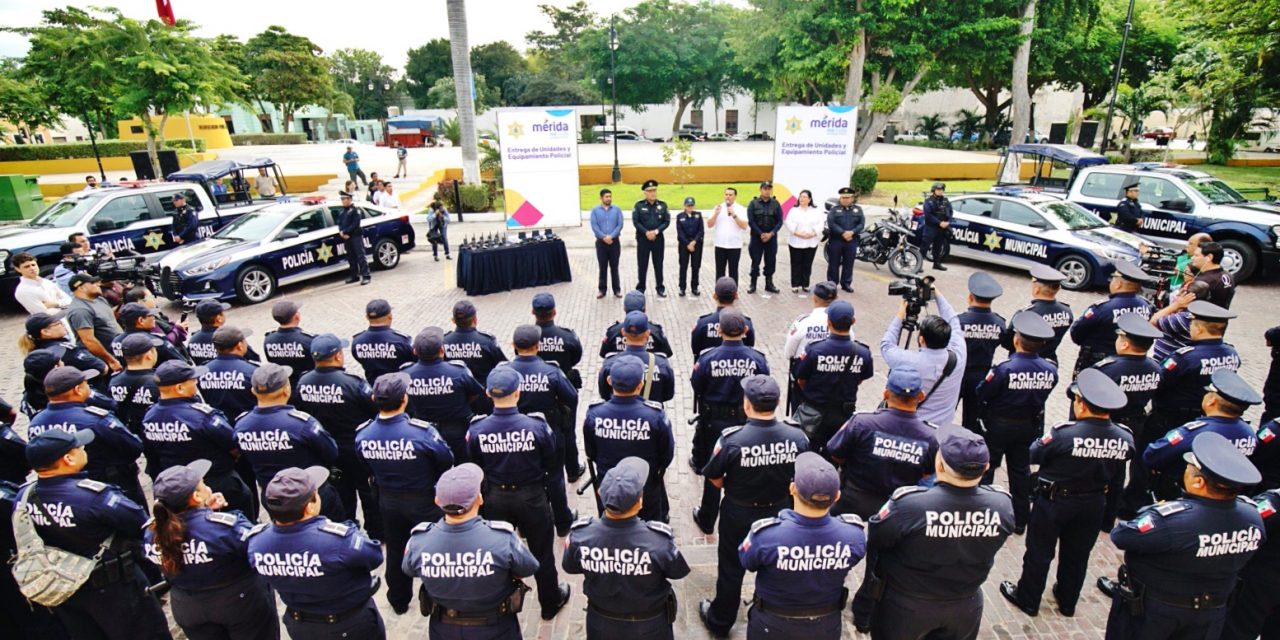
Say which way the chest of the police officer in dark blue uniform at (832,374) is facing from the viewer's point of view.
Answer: away from the camera

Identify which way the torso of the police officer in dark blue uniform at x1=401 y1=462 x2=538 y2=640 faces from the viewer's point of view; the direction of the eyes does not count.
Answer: away from the camera

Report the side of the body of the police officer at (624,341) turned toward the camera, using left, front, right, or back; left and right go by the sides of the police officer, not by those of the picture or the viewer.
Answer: back

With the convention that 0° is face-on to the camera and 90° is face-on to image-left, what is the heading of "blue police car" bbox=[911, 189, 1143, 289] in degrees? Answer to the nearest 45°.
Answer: approximately 315°

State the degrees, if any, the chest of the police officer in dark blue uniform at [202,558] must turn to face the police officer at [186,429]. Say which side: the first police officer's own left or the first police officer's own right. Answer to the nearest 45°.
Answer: approximately 45° to the first police officer's own left

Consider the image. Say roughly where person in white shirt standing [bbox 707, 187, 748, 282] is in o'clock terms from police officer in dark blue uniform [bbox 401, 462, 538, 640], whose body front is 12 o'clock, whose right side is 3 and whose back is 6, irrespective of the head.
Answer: The person in white shirt standing is roughly at 1 o'clock from the police officer in dark blue uniform.

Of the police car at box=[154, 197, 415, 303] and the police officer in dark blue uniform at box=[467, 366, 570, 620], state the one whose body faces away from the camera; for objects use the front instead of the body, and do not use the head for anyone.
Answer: the police officer in dark blue uniform

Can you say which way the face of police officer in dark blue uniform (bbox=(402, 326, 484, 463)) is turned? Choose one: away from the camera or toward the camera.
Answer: away from the camera

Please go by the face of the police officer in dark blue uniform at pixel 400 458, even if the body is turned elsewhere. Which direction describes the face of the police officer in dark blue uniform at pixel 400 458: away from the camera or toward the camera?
away from the camera

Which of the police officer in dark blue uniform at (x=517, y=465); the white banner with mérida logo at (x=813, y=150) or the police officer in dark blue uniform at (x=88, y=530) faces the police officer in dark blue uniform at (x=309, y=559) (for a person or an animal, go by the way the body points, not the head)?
the white banner with mérida logo

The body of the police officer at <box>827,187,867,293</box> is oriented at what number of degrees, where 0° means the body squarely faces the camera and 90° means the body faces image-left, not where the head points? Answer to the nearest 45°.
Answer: approximately 0°

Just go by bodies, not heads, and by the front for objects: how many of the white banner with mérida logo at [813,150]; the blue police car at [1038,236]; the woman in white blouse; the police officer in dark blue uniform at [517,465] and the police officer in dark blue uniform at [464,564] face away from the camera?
2

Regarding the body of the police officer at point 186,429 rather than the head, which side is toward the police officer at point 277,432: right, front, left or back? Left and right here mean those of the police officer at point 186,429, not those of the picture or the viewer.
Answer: right
